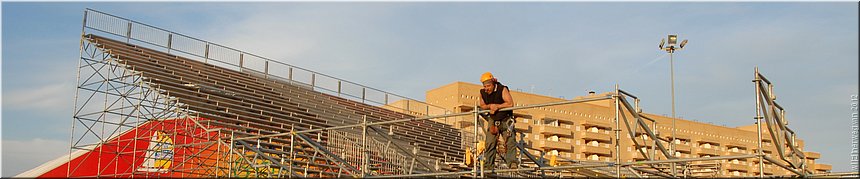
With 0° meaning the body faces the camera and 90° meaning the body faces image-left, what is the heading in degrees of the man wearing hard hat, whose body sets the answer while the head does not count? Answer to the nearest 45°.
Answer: approximately 45°
